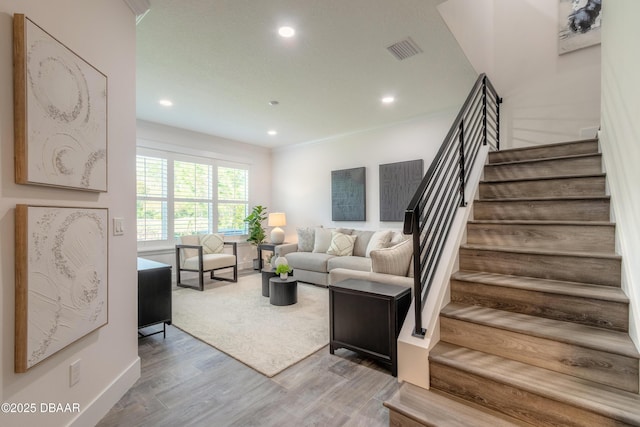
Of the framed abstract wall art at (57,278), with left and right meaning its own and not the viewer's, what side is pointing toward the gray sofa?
left

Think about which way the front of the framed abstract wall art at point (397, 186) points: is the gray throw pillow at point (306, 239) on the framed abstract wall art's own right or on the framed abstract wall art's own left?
on the framed abstract wall art's own right

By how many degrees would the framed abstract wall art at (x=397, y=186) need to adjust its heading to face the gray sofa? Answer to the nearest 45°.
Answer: approximately 45° to its right

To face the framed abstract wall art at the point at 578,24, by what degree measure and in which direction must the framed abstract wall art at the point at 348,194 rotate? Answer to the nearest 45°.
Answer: approximately 90° to its left

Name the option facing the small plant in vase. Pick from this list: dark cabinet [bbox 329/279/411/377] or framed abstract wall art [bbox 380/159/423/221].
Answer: the framed abstract wall art

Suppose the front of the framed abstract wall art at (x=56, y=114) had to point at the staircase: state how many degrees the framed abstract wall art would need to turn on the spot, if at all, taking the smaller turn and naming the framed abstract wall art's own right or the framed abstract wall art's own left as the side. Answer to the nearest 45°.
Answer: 0° — it already faces it

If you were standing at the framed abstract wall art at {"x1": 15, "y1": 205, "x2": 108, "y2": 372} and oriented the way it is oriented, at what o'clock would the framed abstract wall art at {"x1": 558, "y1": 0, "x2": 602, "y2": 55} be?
the framed abstract wall art at {"x1": 558, "y1": 0, "x2": 602, "y2": 55} is roughly at 11 o'clock from the framed abstract wall art at {"x1": 15, "y1": 205, "x2": 108, "y2": 372}.

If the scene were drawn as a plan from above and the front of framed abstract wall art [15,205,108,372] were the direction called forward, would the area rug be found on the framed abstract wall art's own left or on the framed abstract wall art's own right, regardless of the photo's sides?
on the framed abstract wall art's own left

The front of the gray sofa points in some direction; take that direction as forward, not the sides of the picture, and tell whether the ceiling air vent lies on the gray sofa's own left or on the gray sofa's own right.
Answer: on the gray sofa's own left

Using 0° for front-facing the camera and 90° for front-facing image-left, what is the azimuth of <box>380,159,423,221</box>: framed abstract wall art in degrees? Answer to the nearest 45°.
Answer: approximately 45°

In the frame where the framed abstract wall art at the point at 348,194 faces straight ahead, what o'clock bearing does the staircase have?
The staircase is roughly at 10 o'clock from the framed abstract wall art.
